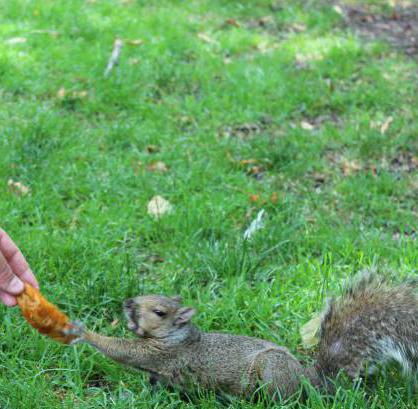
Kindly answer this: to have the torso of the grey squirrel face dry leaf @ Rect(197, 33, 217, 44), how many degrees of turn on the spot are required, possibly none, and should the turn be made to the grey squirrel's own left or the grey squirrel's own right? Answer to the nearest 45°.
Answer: approximately 90° to the grey squirrel's own right

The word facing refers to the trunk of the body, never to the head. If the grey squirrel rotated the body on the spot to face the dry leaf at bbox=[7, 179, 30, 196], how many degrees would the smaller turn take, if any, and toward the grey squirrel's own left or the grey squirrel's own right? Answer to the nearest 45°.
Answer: approximately 45° to the grey squirrel's own right

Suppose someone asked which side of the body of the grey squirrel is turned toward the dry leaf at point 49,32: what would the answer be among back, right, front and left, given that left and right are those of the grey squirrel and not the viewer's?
right

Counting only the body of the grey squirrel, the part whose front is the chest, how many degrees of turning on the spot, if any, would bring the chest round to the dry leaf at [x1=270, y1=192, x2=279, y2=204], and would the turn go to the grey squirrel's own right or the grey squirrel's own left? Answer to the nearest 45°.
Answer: approximately 90° to the grey squirrel's own right

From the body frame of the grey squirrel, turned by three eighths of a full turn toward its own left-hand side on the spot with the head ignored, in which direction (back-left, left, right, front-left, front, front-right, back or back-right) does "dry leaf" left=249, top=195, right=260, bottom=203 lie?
back-left

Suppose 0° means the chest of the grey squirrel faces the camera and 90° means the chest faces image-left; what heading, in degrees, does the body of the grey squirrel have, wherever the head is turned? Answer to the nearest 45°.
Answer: approximately 90°

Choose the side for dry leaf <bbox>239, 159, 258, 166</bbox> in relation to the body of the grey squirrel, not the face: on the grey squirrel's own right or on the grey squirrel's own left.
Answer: on the grey squirrel's own right

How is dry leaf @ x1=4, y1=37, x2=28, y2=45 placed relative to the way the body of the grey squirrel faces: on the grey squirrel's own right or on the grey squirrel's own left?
on the grey squirrel's own right
